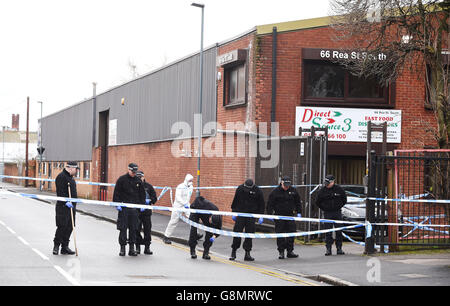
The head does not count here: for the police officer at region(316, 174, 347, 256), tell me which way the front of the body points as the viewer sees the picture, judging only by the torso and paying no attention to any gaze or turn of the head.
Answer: toward the camera

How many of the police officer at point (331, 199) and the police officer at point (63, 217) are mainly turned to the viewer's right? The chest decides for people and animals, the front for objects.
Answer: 1

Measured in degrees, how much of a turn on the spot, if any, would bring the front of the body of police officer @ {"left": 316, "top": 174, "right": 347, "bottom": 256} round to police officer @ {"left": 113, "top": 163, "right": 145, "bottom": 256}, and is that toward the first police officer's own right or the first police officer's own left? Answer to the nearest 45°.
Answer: approximately 45° to the first police officer's own right

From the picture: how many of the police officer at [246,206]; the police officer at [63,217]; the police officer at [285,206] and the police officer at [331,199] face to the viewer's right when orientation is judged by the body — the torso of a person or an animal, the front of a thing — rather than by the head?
1

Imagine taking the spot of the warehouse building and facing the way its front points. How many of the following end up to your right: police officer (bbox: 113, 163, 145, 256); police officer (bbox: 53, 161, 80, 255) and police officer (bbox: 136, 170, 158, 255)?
3

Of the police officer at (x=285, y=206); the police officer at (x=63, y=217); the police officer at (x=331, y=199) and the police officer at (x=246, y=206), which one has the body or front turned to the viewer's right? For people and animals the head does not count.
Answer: the police officer at (x=63, y=217)

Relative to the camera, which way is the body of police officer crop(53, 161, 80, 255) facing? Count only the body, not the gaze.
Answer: to the viewer's right

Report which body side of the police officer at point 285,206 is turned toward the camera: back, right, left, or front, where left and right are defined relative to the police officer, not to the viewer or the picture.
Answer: front

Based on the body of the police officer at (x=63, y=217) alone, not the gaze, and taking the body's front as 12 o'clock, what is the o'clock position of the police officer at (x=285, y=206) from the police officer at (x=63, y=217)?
the police officer at (x=285, y=206) is roughly at 12 o'clock from the police officer at (x=63, y=217).

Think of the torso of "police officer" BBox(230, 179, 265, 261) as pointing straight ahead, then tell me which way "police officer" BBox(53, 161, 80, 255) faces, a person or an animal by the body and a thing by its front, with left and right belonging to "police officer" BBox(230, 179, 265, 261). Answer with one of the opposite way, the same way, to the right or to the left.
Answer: to the left

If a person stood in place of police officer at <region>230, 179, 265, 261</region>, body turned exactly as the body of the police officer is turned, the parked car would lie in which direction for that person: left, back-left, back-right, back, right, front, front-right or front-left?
back-left

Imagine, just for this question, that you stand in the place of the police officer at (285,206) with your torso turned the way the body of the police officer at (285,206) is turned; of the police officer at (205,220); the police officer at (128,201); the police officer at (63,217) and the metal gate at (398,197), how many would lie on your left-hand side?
1

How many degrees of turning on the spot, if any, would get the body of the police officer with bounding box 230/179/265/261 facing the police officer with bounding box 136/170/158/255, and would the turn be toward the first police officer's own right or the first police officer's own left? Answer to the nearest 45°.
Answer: approximately 90° to the first police officer's own right

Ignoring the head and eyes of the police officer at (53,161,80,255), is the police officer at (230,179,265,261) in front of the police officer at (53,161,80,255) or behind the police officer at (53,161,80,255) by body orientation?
in front

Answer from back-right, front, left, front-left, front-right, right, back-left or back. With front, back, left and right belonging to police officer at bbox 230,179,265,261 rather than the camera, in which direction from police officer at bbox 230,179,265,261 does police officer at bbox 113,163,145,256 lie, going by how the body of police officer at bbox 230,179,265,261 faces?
right

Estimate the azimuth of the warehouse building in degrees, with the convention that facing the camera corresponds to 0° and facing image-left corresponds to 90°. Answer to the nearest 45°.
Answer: approximately 315°
